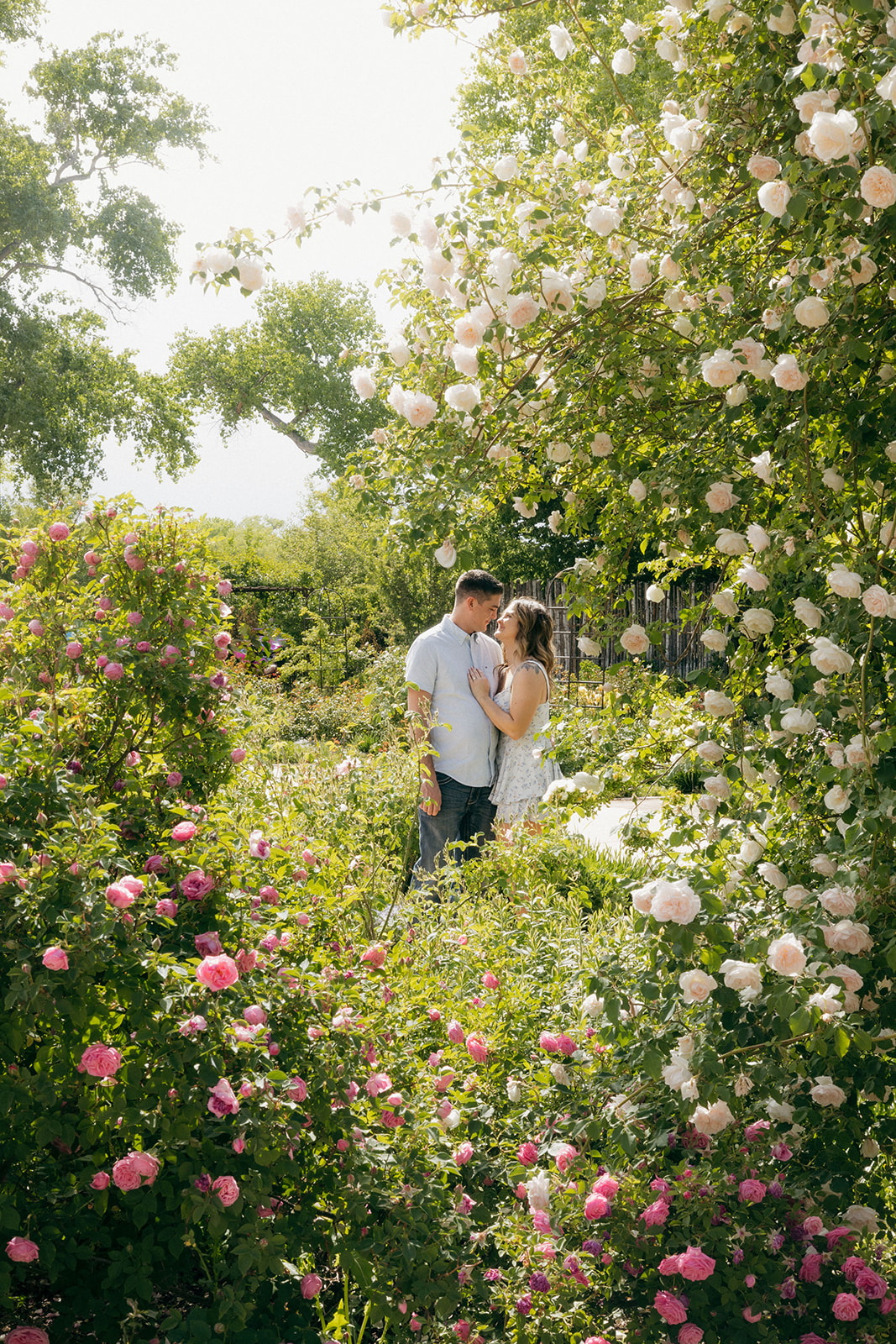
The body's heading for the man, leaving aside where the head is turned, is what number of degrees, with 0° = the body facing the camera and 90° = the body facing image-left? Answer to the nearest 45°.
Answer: approximately 315°

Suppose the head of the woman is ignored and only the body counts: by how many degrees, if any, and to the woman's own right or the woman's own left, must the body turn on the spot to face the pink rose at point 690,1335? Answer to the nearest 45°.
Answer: approximately 90° to the woman's own left

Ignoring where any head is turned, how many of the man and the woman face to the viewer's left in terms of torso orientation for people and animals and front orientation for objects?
1

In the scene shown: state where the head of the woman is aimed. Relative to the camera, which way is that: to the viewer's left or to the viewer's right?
to the viewer's left

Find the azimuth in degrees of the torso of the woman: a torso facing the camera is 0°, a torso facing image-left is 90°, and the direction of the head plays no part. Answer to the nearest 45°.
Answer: approximately 90°

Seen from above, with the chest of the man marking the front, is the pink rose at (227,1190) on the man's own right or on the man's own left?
on the man's own right

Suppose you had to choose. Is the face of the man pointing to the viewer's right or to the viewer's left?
to the viewer's right

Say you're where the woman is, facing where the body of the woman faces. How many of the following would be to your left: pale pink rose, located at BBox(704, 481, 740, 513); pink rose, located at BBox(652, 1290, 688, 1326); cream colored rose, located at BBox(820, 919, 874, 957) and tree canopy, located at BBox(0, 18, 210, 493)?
3
